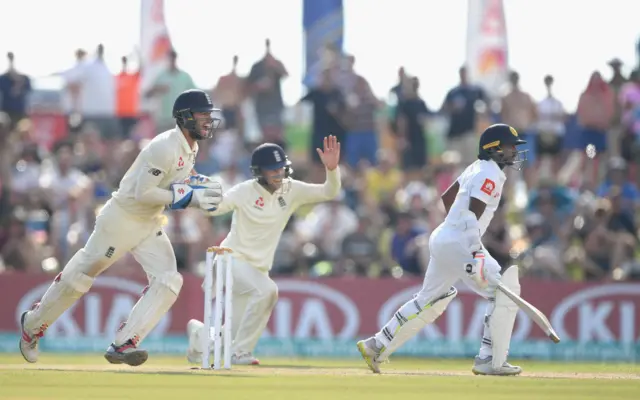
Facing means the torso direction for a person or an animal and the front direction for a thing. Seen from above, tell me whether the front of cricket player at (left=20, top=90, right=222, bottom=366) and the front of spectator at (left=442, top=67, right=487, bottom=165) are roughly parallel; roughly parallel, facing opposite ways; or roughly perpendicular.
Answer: roughly perpendicular

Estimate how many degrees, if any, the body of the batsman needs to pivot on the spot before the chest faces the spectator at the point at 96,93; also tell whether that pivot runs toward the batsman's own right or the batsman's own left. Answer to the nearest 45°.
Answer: approximately 135° to the batsman's own left

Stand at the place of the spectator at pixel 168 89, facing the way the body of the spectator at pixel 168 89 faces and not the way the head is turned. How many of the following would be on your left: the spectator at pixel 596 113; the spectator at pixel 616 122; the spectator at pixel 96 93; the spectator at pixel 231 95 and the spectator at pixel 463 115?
4

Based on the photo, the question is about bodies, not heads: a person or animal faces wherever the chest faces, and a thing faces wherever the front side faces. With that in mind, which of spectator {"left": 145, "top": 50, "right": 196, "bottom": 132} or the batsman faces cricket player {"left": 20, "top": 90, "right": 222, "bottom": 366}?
the spectator

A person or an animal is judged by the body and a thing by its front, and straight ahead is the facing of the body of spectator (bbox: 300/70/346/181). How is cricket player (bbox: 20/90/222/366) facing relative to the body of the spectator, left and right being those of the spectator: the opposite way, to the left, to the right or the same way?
to the left

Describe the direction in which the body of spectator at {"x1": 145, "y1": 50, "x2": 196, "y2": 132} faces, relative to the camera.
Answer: toward the camera

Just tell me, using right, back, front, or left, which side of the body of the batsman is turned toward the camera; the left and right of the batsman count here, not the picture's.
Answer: right

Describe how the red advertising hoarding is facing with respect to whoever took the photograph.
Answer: facing the viewer

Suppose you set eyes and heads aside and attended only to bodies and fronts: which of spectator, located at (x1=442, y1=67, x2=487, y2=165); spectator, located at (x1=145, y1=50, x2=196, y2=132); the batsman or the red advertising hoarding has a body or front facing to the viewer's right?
the batsman

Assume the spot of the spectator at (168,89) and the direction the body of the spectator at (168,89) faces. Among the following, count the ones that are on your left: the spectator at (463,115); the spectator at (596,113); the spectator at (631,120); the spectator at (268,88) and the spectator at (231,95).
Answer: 5

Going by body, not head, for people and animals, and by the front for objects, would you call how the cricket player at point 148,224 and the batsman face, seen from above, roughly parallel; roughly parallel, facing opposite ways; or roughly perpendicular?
roughly parallel

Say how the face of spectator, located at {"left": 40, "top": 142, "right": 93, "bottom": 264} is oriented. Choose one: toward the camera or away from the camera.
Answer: toward the camera

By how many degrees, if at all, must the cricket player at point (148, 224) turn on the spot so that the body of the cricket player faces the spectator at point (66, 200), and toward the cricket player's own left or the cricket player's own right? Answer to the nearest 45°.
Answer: approximately 90° to the cricket player's own left

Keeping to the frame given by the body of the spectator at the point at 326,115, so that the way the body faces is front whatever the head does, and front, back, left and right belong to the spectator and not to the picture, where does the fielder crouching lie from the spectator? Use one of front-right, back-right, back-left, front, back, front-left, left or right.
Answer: front

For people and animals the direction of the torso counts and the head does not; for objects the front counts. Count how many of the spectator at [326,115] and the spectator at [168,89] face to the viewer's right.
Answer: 0
